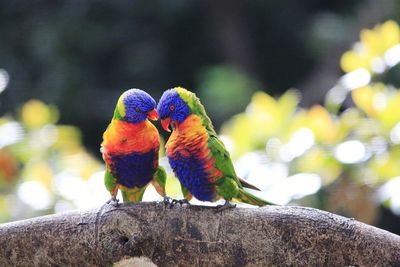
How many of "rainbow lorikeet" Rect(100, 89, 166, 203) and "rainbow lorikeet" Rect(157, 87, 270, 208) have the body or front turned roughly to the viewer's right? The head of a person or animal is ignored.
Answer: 0

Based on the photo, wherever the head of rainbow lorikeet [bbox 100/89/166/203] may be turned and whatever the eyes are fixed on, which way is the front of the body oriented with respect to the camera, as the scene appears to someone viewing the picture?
toward the camera

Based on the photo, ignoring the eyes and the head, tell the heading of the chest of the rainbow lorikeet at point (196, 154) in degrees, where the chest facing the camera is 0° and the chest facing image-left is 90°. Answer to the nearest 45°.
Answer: approximately 45°
